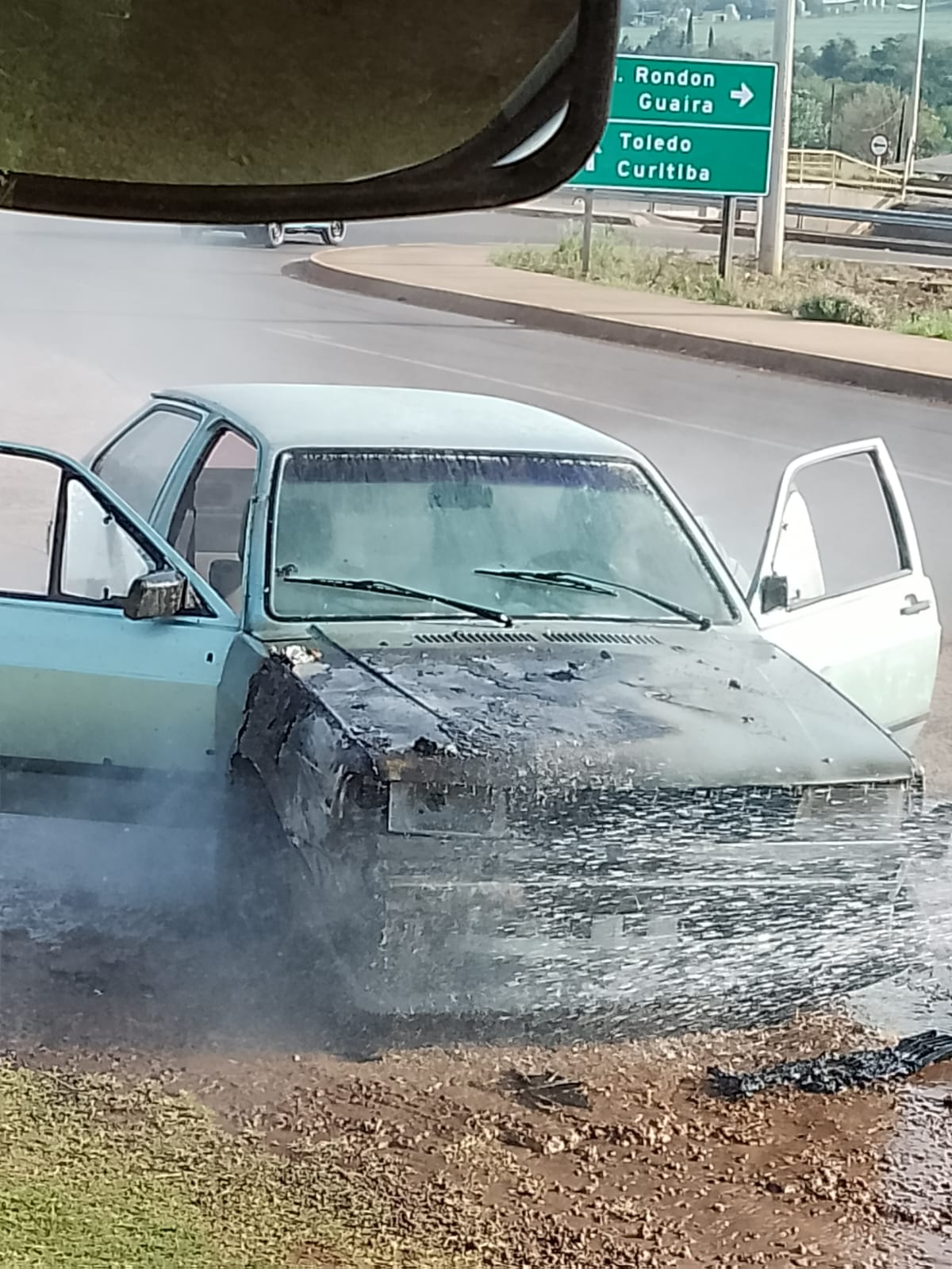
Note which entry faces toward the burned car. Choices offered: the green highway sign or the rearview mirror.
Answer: the green highway sign

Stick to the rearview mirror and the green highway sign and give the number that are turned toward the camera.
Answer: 2

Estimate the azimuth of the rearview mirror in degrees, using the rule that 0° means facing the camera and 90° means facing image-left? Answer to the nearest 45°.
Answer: approximately 0°

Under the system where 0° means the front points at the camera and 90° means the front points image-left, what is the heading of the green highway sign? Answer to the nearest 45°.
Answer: approximately 0°

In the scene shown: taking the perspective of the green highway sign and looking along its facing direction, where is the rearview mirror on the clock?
The rearview mirror is roughly at 12 o'clock from the green highway sign.
